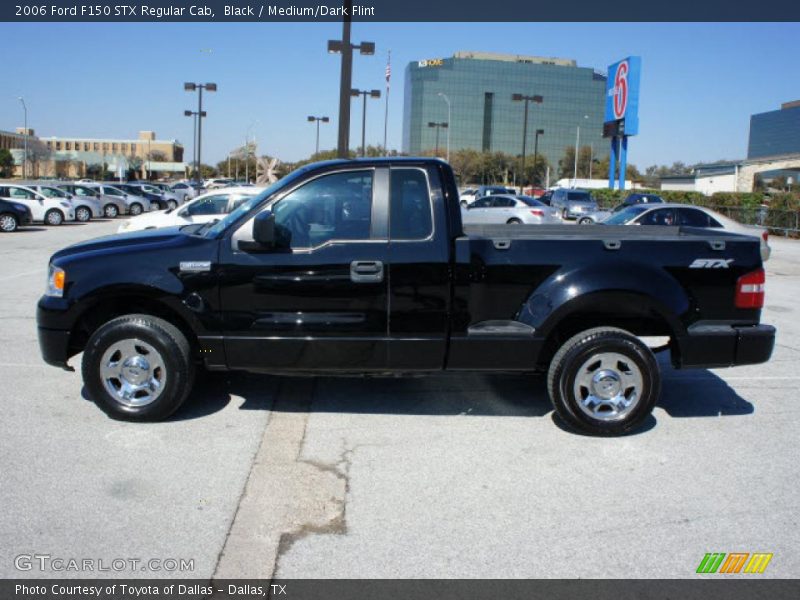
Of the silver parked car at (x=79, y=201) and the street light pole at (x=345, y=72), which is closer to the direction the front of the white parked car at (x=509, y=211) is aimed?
the silver parked car

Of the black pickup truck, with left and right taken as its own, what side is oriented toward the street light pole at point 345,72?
right

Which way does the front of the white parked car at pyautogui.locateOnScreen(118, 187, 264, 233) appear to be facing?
to the viewer's left

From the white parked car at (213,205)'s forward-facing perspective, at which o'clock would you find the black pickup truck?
The black pickup truck is roughly at 9 o'clock from the white parked car.

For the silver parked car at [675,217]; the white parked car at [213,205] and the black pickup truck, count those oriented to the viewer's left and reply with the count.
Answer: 3

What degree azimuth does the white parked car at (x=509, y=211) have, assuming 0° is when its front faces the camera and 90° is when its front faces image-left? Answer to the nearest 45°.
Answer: approximately 135°

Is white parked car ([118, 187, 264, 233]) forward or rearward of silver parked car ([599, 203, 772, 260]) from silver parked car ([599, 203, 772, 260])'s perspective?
forward

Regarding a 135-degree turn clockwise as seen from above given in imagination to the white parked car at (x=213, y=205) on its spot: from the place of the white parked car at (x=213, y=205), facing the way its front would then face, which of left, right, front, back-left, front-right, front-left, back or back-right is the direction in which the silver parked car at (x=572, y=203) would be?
front

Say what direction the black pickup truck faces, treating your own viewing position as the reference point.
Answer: facing to the left of the viewer

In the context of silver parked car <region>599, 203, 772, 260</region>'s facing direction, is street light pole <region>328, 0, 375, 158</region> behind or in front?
in front

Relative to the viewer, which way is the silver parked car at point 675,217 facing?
to the viewer's left
